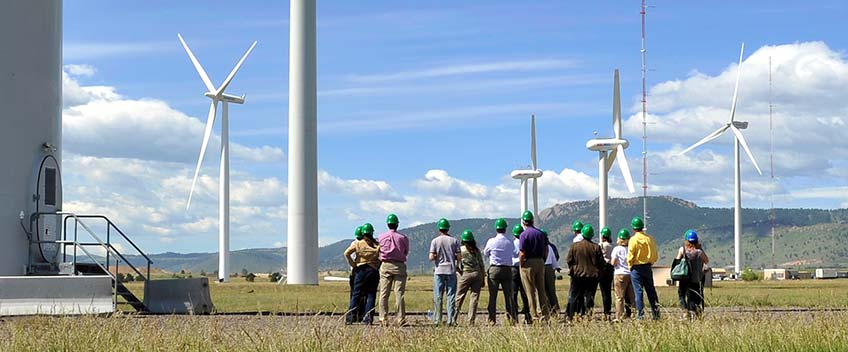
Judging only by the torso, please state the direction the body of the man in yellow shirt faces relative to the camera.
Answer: away from the camera

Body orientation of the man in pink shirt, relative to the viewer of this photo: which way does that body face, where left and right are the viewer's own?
facing away from the viewer

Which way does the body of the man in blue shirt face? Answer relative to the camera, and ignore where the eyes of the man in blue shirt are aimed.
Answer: away from the camera

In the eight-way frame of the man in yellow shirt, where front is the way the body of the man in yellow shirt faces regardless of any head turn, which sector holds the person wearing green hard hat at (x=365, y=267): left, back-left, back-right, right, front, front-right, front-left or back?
left

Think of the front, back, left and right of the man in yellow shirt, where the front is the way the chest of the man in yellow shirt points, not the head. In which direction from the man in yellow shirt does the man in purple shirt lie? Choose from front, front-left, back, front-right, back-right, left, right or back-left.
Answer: left

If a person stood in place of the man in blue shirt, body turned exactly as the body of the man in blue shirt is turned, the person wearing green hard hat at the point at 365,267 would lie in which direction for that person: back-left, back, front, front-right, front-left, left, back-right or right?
left

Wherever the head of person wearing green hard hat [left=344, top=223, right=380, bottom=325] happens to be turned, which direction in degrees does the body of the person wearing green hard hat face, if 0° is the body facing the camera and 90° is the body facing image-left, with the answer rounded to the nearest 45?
approximately 180°

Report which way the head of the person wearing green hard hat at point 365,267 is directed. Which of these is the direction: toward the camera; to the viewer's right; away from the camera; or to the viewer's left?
away from the camera

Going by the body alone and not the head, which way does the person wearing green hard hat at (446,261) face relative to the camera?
away from the camera

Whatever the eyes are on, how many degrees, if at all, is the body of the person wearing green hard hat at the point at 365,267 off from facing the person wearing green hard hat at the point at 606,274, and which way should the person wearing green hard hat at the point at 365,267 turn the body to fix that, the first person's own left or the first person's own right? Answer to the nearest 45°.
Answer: approximately 90° to the first person's own right

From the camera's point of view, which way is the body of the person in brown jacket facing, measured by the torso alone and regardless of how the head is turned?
away from the camera

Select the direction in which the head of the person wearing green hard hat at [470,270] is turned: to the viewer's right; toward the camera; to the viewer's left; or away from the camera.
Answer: away from the camera
